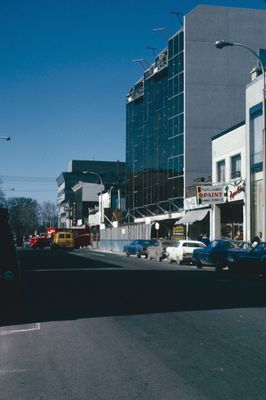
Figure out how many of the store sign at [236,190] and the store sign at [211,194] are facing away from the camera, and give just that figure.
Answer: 0

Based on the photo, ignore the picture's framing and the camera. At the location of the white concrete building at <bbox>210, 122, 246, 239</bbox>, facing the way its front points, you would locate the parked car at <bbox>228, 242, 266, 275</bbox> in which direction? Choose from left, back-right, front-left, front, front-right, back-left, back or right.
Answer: front-left

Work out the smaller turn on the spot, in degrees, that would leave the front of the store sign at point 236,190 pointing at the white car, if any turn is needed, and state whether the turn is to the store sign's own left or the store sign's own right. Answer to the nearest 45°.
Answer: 0° — it already faces it

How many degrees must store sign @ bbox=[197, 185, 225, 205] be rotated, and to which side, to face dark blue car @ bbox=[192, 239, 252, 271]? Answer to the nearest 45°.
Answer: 0° — it already faces it

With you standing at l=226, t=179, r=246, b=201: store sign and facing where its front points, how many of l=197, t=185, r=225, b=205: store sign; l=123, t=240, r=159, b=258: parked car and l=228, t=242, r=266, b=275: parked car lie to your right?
2

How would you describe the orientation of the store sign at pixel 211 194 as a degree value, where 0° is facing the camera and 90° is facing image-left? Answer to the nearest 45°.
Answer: approximately 0°

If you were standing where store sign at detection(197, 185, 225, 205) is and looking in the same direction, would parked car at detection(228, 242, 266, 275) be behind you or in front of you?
in front

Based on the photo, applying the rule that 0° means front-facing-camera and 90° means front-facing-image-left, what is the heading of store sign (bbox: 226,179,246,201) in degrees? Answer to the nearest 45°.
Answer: approximately 45°
